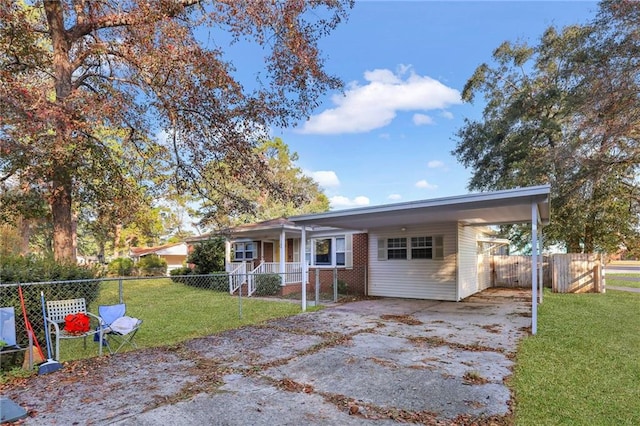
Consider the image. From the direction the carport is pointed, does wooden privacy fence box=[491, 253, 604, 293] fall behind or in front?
behind

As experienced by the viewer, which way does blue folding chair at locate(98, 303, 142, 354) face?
facing the viewer and to the right of the viewer

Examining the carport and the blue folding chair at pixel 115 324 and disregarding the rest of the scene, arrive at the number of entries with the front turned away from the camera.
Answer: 0

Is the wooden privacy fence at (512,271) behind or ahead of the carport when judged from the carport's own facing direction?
behind

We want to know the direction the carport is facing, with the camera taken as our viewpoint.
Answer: facing the viewer and to the left of the viewer

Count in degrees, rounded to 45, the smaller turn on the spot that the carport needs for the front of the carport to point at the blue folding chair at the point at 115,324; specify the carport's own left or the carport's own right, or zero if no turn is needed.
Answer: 0° — it already faces it

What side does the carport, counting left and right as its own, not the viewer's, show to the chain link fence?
right

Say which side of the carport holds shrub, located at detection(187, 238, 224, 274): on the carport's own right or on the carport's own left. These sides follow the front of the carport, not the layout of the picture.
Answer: on the carport's own right
